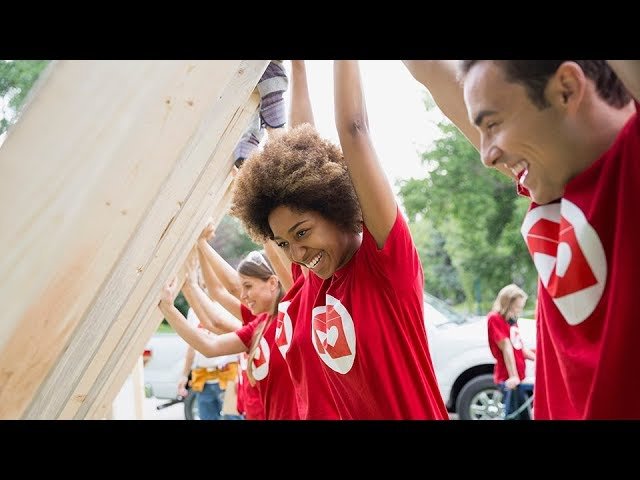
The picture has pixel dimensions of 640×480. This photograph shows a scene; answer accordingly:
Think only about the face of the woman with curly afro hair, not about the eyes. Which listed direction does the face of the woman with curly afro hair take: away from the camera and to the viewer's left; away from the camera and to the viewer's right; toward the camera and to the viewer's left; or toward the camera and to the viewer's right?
toward the camera and to the viewer's left

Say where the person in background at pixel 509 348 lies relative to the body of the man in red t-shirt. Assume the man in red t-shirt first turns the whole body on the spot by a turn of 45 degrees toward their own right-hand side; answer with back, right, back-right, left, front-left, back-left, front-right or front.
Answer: right

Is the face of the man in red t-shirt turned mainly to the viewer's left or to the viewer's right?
to the viewer's left

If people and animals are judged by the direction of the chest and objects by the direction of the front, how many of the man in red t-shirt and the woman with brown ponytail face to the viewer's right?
0

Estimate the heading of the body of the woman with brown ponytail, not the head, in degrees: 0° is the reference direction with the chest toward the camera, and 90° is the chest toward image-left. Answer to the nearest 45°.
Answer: approximately 45°

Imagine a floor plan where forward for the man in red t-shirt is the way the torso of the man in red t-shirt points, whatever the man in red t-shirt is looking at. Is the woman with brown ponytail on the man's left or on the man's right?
on the man's right

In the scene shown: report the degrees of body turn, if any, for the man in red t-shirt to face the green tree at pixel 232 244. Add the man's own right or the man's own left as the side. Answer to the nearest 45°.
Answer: approximately 90° to the man's own right
